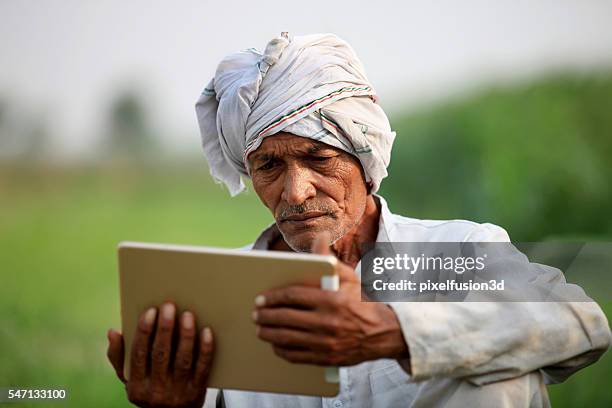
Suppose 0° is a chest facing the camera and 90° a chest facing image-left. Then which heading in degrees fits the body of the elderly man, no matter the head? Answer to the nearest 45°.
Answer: approximately 45°
